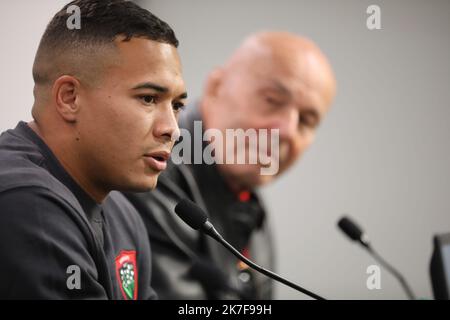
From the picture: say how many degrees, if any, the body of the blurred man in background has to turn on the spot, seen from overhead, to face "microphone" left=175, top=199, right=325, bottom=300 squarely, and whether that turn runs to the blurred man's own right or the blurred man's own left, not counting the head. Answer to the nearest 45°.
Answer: approximately 45° to the blurred man's own right

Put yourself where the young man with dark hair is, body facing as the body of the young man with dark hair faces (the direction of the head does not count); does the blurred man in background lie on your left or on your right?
on your left

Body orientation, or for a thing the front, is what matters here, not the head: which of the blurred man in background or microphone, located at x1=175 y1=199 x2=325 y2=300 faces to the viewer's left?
the microphone

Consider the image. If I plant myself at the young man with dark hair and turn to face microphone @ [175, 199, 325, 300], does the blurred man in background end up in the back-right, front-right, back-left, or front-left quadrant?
front-left

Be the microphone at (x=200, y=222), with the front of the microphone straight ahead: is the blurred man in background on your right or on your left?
on your right

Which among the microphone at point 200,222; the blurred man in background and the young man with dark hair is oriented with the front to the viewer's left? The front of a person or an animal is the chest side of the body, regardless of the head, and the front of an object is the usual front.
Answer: the microphone

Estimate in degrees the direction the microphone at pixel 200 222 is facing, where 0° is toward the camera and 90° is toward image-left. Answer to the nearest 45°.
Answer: approximately 90°

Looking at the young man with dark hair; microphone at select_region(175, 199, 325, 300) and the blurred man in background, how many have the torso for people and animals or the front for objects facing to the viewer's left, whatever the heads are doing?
1

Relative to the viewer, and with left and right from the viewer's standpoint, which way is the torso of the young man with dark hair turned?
facing the viewer and to the right of the viewer

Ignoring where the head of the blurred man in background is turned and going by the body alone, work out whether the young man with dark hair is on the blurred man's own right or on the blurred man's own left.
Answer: on the blurred man's own right
